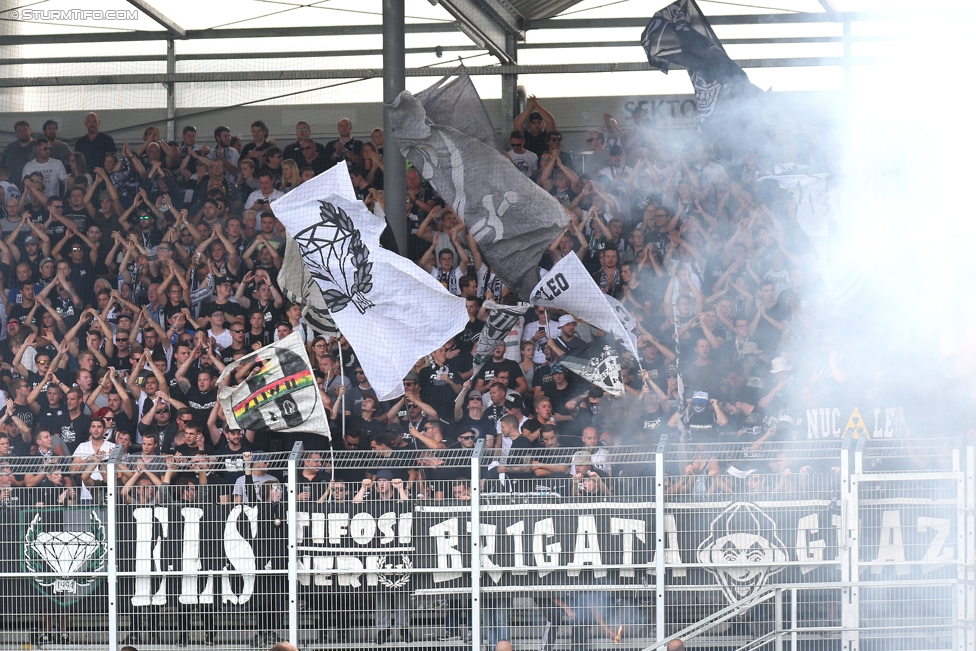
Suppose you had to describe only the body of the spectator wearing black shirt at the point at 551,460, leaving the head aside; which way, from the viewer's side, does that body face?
toward the camera

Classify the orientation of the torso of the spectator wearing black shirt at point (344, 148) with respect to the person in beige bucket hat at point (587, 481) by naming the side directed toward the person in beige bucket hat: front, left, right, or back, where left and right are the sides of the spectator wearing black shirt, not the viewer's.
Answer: front

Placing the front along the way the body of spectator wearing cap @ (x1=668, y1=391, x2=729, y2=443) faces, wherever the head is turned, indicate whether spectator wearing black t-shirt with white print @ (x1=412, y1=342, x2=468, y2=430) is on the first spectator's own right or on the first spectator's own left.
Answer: on the first spectator's own right

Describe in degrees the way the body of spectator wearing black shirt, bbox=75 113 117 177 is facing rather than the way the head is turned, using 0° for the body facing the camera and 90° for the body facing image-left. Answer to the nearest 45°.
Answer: approximately 0°

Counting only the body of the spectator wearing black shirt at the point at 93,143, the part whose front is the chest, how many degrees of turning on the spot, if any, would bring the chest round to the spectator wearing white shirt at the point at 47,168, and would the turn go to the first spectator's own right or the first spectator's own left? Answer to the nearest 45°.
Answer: approximately 90° to the first spectator's own right

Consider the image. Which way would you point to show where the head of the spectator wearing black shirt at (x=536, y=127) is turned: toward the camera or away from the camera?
toward the camera

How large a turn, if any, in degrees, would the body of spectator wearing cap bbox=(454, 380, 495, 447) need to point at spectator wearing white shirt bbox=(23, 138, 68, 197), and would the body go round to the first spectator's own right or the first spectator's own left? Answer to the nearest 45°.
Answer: approximately 135° to the first spectator's own right

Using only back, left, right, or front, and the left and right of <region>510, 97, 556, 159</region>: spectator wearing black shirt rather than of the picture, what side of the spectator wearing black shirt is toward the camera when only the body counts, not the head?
front

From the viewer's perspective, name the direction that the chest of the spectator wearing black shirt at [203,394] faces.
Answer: toward the camera

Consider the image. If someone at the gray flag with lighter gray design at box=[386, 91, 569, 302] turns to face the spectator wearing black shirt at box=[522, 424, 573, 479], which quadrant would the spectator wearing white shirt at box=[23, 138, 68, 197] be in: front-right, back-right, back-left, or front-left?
back-right

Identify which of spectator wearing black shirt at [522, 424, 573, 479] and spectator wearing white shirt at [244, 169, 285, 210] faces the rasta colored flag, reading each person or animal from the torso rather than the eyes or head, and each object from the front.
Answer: the spectator wearing white shirt
